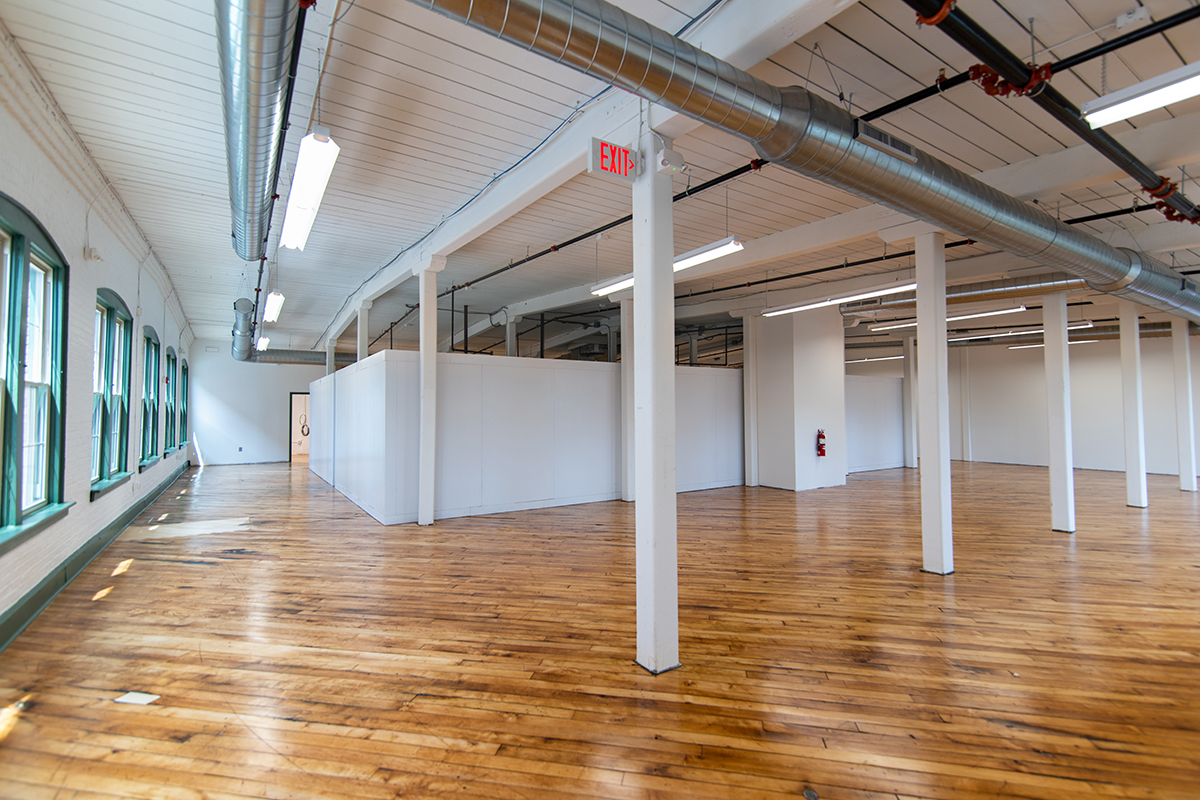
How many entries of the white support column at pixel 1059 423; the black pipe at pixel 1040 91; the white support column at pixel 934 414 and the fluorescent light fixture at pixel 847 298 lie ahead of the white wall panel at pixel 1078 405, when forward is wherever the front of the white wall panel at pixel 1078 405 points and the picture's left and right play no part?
4

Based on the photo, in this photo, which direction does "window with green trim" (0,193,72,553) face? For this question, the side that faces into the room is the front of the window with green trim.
to the viewer's right

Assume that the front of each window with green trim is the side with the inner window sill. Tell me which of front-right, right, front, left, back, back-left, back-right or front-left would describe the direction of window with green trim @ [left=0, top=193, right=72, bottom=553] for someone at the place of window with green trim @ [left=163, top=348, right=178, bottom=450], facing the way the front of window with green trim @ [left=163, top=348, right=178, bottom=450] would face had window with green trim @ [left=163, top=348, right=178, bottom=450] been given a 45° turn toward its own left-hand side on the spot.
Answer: back-right

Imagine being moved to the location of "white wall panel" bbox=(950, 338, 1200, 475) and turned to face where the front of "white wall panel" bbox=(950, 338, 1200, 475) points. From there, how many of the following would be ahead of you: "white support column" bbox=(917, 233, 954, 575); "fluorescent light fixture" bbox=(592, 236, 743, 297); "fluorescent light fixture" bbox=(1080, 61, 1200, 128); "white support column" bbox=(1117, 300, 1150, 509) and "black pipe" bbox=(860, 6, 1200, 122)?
5

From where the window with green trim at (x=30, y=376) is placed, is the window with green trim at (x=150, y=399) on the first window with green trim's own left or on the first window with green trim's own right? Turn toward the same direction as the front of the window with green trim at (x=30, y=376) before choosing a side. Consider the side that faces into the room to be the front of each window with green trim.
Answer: on the first window with green trim's own left

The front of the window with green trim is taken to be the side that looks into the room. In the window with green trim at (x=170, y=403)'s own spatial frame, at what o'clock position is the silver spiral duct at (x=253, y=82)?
The silver spiral duct is roughly at 3 o'clock from the window with green trim.

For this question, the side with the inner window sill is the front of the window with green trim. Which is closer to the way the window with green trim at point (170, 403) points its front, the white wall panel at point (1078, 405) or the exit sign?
the white wall panel

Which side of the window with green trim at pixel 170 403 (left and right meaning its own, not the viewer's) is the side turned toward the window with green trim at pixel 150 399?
right

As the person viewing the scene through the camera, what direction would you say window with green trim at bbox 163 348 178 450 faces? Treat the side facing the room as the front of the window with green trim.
facing to the right of the viewer

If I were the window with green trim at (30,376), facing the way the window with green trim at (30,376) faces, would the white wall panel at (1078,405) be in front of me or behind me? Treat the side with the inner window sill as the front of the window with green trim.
in front

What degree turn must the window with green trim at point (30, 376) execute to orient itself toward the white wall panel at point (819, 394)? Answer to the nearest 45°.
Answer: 0° — it already faces it

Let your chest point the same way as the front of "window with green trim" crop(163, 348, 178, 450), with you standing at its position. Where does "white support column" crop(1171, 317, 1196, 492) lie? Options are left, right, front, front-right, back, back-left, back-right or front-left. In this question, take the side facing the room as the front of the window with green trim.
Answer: front-right
